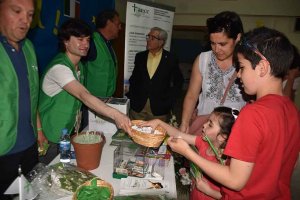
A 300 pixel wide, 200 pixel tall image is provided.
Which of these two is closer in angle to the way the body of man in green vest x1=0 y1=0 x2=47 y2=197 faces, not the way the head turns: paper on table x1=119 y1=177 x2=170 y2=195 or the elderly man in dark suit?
the paper on table

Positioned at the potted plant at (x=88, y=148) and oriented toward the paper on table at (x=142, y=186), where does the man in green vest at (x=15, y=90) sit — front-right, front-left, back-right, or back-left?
back-right

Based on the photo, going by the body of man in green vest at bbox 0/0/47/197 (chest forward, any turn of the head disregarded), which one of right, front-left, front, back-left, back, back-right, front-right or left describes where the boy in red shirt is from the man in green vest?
front

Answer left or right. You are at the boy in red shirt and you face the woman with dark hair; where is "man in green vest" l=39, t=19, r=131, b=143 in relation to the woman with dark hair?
left

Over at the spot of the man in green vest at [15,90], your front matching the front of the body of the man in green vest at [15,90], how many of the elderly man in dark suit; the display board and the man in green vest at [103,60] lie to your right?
0

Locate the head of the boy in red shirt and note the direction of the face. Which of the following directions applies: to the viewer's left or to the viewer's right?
to the viewer's left

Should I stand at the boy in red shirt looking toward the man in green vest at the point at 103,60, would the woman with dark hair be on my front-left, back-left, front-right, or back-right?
front-right

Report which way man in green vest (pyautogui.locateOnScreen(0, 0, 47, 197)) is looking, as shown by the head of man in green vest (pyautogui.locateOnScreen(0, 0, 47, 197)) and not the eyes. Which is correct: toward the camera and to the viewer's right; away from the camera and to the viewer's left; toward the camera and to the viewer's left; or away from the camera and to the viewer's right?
toward the camera and to the viewer's right

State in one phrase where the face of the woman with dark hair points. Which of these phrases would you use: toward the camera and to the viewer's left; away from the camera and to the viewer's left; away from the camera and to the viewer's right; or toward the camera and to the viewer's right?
toward the camera and to the viewer's left

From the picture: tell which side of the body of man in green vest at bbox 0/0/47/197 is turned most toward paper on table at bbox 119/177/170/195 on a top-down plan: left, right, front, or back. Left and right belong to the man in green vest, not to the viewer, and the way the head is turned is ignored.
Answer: front

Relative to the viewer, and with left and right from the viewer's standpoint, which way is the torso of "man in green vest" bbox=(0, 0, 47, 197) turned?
facing the viewer and to the right of the viewer

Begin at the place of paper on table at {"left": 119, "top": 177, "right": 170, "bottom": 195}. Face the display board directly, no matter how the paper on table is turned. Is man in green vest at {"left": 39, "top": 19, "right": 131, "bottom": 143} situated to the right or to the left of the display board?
left

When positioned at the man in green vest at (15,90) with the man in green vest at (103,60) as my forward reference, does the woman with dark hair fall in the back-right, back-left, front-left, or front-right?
front-right

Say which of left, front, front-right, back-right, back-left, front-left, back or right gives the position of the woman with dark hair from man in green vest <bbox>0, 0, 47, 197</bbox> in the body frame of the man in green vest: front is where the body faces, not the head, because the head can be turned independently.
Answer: front-left

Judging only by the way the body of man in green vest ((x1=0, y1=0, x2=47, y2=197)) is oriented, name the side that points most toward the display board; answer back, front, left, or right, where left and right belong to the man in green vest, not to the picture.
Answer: left
